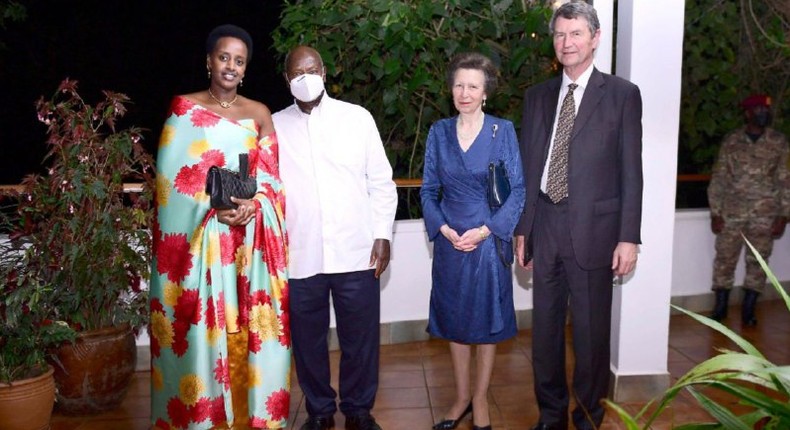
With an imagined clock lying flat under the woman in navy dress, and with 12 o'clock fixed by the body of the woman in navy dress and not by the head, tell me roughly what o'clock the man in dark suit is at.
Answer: The man in dark suit is roughly at 9 o'clock from the woman in navy dress.

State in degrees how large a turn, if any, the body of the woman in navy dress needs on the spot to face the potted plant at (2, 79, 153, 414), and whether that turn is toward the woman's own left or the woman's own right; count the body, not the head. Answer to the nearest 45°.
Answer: approximately 90° to the woman's own right

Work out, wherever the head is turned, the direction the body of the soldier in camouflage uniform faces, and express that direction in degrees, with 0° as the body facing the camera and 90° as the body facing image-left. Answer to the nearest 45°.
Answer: approximately 0°

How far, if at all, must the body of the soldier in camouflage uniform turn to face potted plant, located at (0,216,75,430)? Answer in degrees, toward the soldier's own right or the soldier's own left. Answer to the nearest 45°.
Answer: approximately 45° to the soldier's own right

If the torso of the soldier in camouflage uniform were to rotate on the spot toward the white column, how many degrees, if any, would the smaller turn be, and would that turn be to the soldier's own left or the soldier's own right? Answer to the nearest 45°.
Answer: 0° — they already face it

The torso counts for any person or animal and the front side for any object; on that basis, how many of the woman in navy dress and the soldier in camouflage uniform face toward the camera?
2
